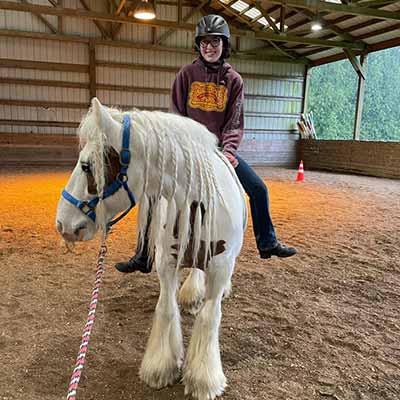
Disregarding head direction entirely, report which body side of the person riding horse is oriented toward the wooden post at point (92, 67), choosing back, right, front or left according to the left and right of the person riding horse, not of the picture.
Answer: back

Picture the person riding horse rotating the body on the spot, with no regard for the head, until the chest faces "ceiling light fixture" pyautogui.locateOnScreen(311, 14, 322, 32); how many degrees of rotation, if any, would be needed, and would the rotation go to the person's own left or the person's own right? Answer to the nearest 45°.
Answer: approximately 180°

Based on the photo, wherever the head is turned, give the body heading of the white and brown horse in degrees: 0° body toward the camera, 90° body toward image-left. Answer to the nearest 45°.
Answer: approximately 0°

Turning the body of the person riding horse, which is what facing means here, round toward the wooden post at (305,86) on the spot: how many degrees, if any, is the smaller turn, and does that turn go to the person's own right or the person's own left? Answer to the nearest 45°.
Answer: approximately 180°

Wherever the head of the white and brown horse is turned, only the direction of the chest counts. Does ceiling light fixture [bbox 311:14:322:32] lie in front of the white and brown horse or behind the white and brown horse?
behind
